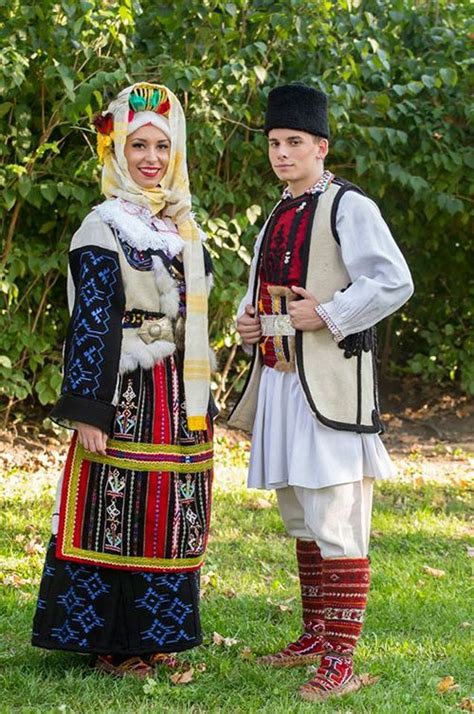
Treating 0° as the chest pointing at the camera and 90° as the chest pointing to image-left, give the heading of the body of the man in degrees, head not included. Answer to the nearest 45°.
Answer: approximately 45°

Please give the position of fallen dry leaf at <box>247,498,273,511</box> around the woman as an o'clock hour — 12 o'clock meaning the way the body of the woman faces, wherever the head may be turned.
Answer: The fallen dry leaf is roughly at 8 o'clock from the woman.

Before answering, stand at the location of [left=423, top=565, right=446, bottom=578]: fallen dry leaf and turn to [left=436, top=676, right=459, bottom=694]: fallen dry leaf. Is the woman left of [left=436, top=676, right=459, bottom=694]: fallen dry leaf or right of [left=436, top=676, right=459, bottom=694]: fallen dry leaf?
right

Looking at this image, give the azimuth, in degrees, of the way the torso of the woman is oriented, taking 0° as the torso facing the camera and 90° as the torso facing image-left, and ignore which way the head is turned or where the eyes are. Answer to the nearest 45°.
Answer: approximately 315°

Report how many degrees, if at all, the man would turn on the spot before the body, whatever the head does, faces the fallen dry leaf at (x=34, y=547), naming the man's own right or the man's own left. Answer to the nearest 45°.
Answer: approximately 90° to the man's own right

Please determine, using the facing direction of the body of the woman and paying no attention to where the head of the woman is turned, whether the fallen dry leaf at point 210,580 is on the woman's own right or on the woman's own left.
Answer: on the woman's own left

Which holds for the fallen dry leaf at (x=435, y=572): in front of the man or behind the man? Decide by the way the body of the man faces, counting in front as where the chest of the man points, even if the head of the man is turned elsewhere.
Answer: behind
